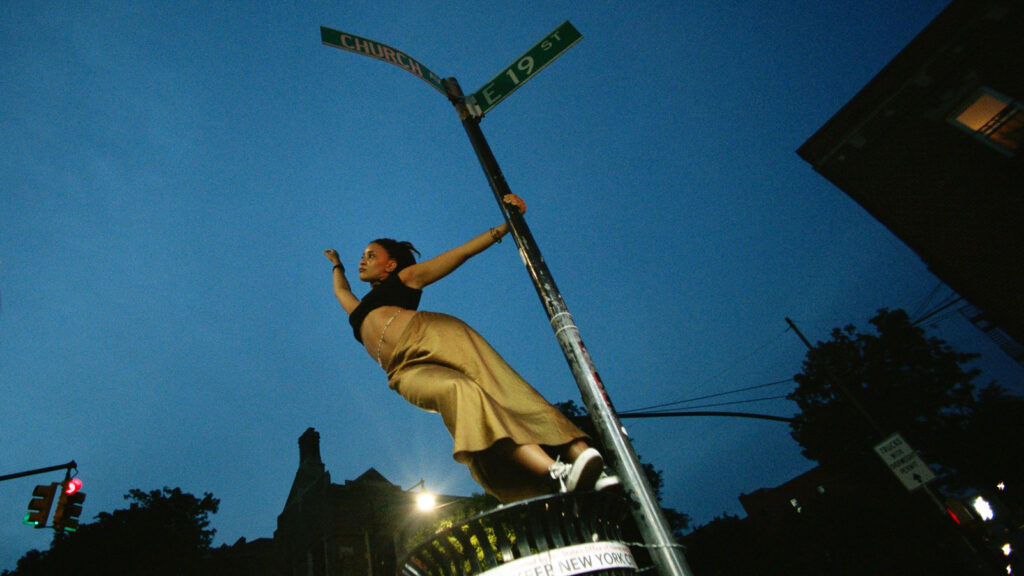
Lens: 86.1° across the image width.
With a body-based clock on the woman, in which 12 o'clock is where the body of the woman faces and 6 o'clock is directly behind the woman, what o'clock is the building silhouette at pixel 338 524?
The building silhouette is roughly at 4 o'clock from the woman.

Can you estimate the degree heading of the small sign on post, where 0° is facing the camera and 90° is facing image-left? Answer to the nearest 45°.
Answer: approximately 0°

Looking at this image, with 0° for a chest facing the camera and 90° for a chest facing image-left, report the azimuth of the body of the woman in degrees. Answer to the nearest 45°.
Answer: approximately 45°

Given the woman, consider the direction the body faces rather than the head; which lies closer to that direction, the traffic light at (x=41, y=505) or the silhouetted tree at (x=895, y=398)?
the traffic light

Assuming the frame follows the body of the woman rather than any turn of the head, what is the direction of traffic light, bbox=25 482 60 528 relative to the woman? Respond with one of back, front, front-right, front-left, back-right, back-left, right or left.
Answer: right

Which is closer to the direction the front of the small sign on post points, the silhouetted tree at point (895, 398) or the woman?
the woman
